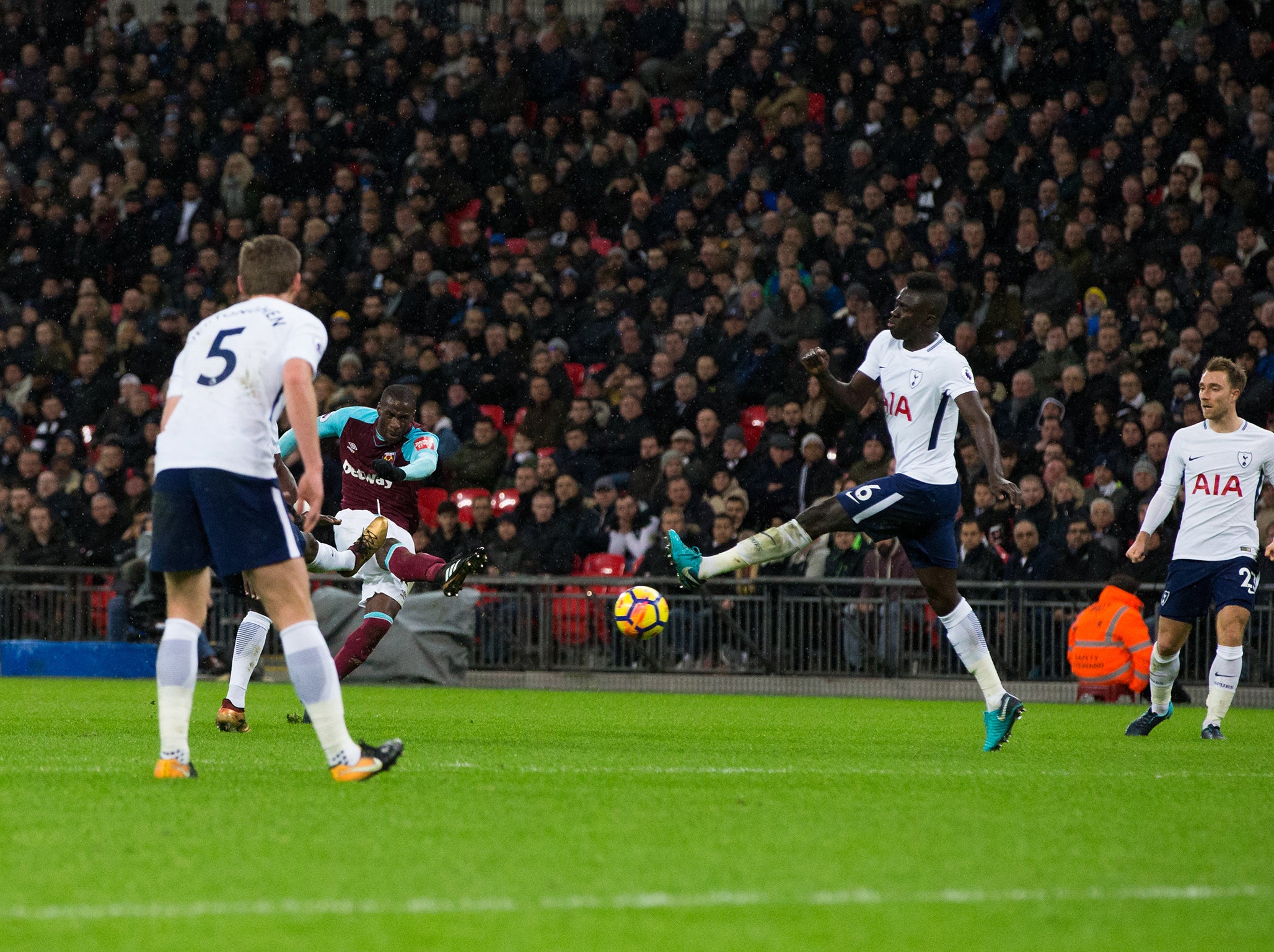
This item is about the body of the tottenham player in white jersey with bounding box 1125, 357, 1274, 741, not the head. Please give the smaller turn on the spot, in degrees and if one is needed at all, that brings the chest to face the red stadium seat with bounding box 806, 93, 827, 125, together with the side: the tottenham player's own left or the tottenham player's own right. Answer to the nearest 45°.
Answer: approximately 135° to the tottenham player's own right

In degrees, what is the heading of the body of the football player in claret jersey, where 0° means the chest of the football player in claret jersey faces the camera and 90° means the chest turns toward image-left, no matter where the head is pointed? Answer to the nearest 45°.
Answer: approximately 0°

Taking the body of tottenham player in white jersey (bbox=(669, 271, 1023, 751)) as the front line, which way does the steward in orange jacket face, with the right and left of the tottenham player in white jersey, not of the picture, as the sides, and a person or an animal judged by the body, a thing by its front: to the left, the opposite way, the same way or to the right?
the opposite way

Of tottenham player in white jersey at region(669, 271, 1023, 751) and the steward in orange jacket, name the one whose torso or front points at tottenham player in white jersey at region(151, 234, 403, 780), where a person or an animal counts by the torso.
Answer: tottenham player in white jersey at region(669, 271, 1023, 751)

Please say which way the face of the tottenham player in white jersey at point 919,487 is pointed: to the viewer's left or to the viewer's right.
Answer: to the viewer's left

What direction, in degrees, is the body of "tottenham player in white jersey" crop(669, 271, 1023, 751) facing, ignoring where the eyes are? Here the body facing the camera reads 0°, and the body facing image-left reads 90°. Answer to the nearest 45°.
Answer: approximately 45°

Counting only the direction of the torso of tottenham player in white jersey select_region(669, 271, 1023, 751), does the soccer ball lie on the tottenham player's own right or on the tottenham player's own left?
on the tottenham player's own right

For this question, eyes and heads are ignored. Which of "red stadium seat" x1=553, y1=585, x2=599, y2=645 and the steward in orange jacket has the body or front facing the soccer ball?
the red stadium seat
